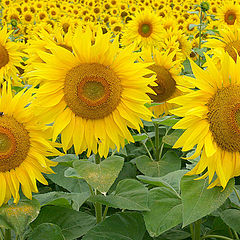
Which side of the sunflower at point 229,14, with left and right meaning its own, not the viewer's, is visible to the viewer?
front

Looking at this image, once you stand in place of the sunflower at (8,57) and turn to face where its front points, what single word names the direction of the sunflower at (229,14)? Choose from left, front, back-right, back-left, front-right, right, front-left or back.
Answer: back-left

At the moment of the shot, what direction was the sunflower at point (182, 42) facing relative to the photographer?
facing the viewer

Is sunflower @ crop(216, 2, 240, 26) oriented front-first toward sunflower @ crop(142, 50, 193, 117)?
yes

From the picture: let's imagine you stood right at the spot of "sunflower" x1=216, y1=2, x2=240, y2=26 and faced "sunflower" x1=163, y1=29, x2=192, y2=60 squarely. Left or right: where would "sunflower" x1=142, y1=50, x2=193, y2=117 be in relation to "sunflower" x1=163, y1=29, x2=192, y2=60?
left

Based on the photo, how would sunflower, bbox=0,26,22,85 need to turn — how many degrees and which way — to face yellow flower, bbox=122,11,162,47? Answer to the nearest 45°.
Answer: approximately 135° to its left

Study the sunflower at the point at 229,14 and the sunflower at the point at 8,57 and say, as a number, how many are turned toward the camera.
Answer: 2

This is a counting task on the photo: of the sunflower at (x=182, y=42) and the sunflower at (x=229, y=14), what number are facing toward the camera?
2

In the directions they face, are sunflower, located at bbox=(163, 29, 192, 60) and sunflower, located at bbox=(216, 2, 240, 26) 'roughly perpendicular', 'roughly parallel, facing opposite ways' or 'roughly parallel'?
roughly parallel

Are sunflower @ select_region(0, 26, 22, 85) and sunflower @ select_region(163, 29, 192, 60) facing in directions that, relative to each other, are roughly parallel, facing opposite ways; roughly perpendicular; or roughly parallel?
roughly parallel

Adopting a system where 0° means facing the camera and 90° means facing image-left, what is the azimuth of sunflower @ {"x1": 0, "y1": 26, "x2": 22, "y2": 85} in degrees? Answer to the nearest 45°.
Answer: approximately 0°

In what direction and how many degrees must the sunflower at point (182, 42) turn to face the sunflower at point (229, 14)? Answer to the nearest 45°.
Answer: approximately 135° to its left

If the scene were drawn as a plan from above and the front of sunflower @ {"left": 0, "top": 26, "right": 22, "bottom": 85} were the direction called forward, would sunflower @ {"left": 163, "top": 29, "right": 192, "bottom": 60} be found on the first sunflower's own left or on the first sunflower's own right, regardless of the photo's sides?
on the first sunflower's own left

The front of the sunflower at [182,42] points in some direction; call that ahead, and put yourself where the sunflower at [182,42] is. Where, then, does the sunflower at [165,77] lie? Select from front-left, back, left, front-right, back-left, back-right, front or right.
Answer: front
